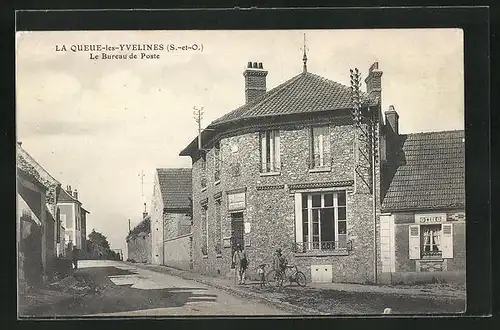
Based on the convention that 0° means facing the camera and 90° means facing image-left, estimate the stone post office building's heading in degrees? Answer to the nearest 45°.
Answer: approximately 45°

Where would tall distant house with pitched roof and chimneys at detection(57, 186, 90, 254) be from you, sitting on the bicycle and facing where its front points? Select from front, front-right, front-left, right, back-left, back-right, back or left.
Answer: back

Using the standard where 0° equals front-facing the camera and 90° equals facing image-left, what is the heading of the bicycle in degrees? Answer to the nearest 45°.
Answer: approximately 270°

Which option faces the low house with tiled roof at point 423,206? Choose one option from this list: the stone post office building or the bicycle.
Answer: the bicycle

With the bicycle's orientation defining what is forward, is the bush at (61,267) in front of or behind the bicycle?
behind

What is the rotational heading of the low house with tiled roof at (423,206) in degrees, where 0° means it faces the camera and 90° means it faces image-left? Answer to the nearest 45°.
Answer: approximately 0°

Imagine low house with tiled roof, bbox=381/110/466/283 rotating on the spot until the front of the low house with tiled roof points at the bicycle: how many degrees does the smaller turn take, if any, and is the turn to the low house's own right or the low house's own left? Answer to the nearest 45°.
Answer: approximately 90° to the low house's own right

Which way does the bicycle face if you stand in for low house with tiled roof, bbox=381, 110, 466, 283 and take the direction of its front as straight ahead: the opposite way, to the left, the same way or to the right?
to the left

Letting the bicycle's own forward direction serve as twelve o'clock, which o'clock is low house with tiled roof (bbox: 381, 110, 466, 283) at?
The low house with tiled roof is roughly at 12 o'clock from the bicycle.

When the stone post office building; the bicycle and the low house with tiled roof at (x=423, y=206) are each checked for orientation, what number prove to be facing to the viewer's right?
1
